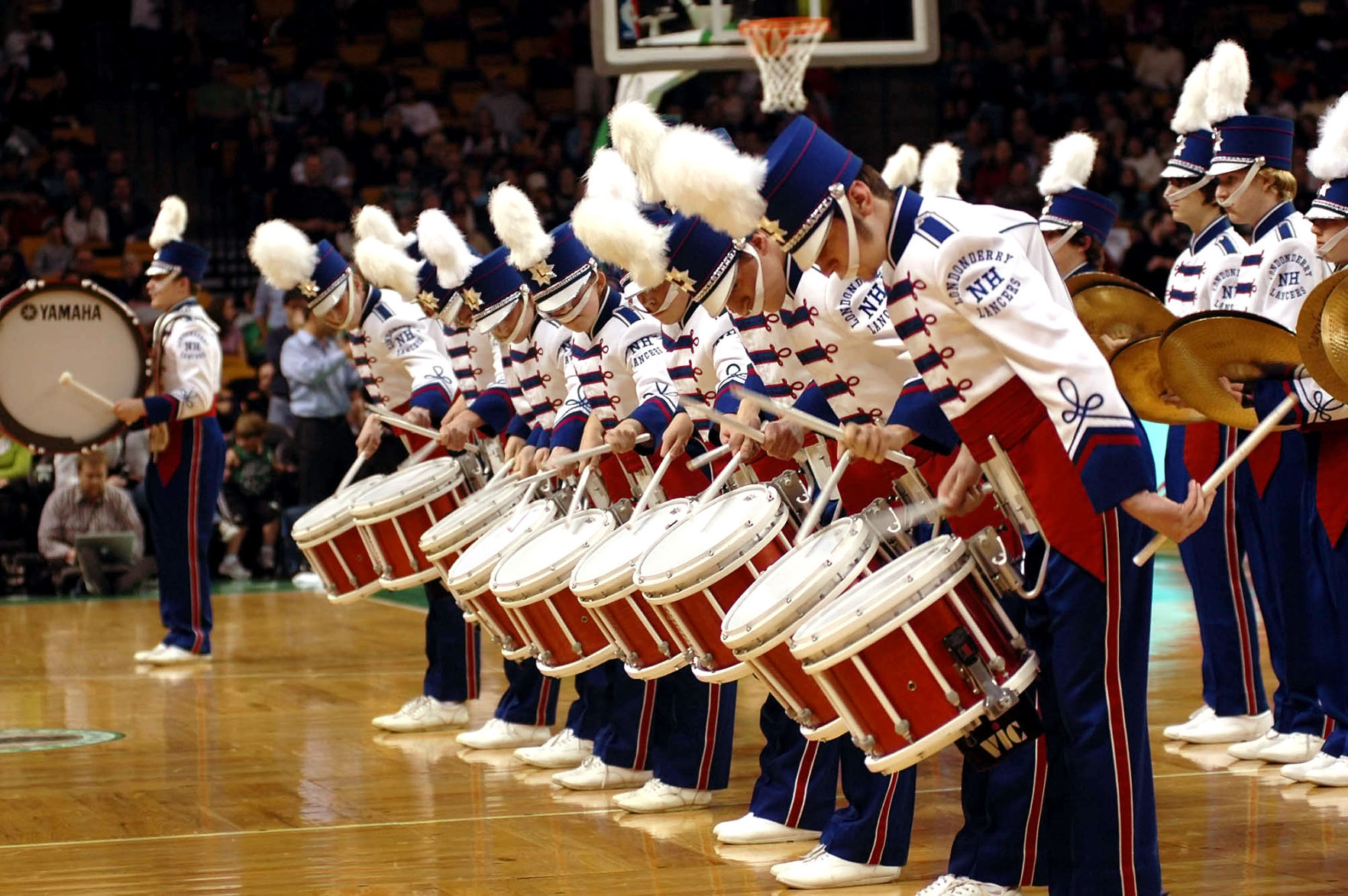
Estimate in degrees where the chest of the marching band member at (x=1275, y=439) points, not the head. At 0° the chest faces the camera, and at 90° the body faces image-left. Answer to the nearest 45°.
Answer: approximately 90°

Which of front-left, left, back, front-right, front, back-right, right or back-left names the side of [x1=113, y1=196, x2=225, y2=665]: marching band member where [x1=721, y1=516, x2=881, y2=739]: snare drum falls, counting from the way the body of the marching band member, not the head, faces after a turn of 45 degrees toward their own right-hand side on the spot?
back-left

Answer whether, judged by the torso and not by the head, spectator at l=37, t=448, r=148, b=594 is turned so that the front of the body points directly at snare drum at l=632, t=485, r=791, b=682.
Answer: yes

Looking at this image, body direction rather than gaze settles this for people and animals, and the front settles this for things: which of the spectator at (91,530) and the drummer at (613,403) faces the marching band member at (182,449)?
the spectator

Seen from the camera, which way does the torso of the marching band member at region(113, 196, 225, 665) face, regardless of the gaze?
to the viewer's left

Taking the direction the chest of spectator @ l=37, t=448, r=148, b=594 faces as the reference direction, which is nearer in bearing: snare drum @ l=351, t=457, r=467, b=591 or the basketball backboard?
the snare drum

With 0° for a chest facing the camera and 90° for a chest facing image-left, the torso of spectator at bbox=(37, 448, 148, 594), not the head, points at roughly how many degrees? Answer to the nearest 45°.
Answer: approximately 0°

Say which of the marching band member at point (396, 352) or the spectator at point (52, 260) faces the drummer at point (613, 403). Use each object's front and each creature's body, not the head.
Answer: the spectator

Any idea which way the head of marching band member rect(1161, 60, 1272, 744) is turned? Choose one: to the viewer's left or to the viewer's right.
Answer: to the viewer's left

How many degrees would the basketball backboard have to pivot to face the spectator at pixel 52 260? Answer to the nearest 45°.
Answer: approximately 135° to its right

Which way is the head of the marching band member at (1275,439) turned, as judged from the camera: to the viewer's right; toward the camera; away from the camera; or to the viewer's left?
to the viewer's left
